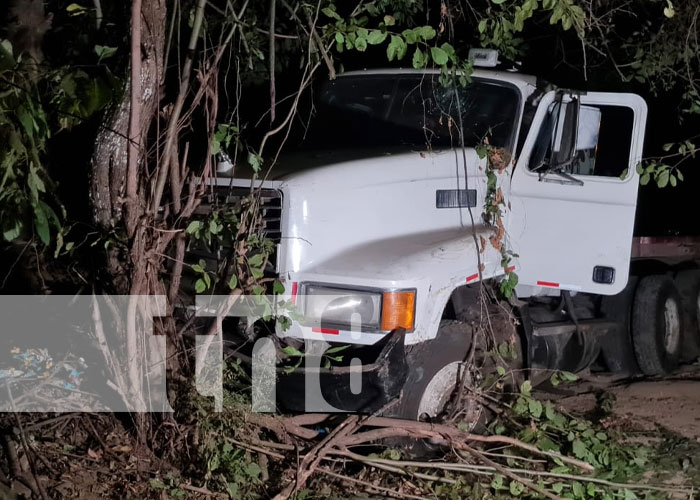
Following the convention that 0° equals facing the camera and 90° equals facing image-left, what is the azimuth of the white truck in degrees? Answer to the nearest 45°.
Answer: approximately 45°

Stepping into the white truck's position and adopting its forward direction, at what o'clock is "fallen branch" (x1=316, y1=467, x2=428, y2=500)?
The fallen branch is roughly at 11 o'clock from the white truck.

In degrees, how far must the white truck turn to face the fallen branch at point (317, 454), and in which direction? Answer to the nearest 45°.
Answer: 0° — it already faces it
